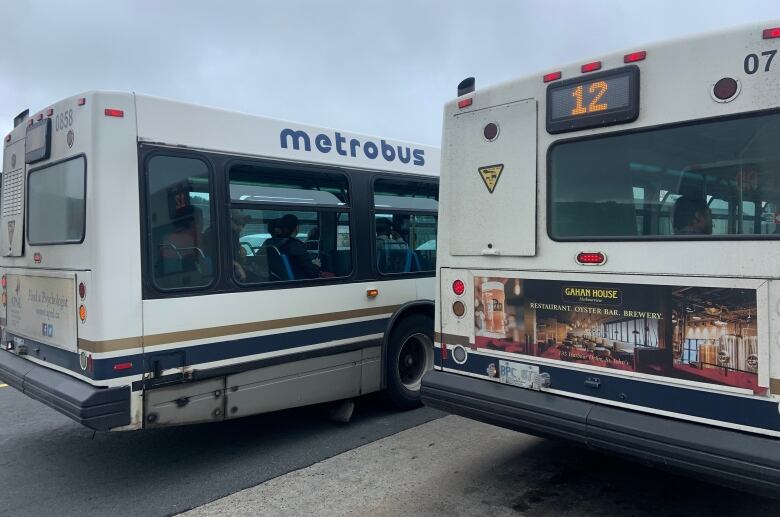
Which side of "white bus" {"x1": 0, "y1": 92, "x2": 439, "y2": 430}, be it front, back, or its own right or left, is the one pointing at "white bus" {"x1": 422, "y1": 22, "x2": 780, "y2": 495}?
right

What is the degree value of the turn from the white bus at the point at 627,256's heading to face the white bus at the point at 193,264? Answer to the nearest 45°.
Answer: approximately 135° to its left

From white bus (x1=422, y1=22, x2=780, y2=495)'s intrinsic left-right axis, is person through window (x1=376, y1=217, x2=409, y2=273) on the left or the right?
on its left

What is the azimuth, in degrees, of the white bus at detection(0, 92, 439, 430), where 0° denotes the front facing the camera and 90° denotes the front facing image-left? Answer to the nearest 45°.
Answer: approximately 225°

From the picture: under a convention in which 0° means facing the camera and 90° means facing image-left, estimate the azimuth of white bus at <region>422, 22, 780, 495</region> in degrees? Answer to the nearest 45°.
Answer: approximately 225°
